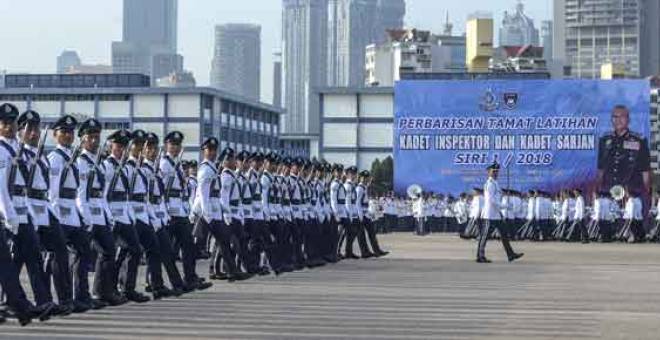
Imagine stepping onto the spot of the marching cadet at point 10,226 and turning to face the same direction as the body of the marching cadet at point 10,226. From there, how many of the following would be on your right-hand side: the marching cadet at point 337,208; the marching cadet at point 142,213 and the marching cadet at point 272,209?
0

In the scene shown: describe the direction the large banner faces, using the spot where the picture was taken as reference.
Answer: facing the viewer

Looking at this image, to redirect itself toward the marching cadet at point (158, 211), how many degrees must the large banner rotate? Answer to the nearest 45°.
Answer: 0° — it already faces them

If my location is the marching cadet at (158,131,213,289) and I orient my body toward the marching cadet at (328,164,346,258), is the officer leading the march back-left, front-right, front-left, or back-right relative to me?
front-right

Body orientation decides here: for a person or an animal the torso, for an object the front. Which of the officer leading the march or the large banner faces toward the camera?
the large banner

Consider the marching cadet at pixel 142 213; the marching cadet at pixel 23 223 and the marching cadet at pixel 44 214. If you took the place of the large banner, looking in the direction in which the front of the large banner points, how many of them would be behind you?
0

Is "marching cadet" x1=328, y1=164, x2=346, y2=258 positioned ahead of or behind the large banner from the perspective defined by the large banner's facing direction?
ahead

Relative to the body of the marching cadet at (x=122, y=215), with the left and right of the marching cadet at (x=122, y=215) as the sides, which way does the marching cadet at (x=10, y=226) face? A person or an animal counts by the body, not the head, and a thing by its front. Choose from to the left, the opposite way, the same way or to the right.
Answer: the same way
